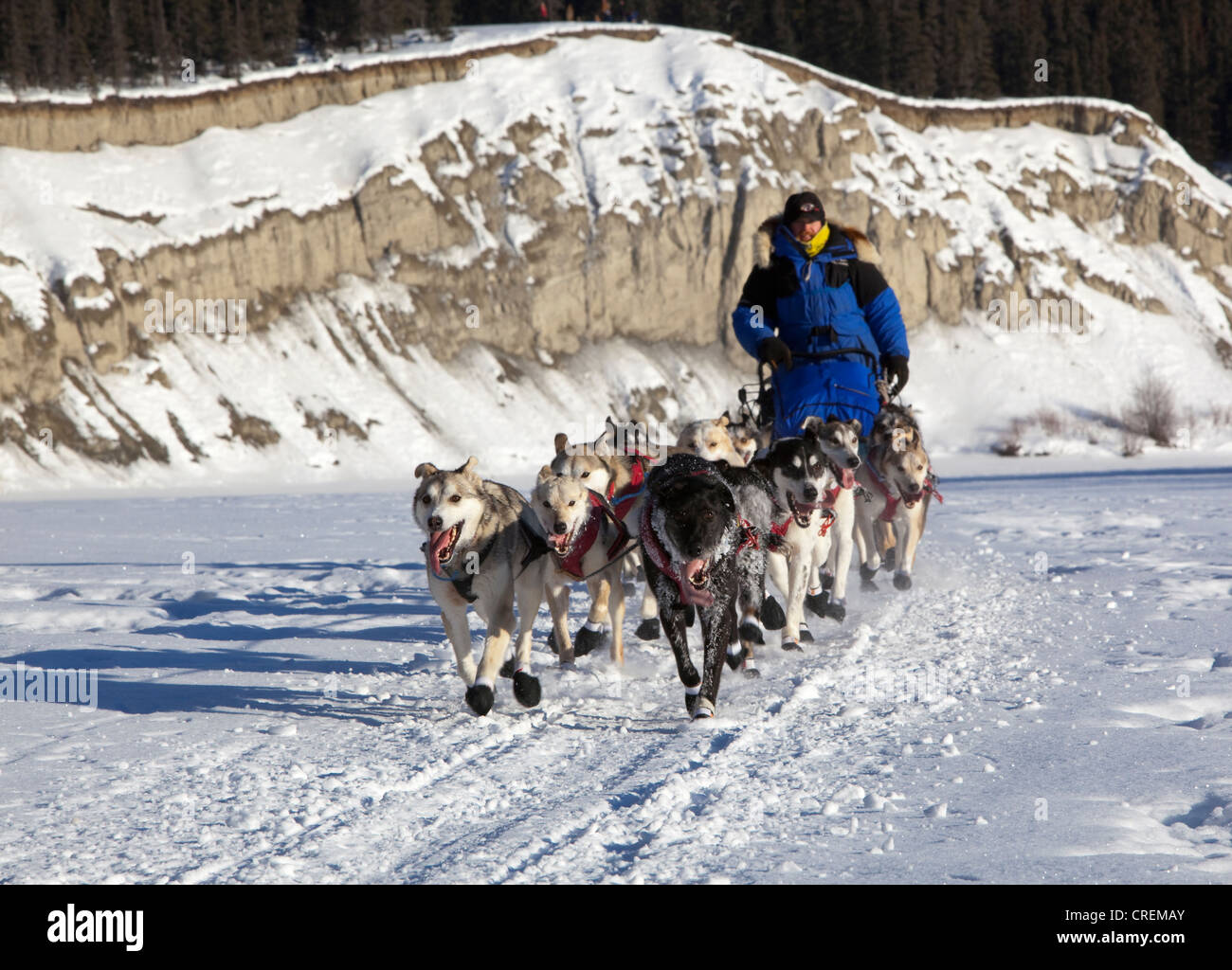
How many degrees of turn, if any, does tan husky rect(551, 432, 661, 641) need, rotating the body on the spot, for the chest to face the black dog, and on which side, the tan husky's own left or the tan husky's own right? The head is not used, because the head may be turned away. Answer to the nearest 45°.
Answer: approximately 45° to the tan husky's own left

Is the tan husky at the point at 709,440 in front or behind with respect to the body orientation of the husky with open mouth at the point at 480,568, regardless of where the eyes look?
behind

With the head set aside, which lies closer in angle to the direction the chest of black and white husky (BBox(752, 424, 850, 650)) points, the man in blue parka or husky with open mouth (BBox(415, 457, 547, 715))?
the husky with open mouth

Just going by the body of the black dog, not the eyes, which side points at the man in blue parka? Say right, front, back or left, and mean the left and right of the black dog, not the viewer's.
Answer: back

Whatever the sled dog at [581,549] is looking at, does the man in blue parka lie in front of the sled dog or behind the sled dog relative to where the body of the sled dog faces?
behind
